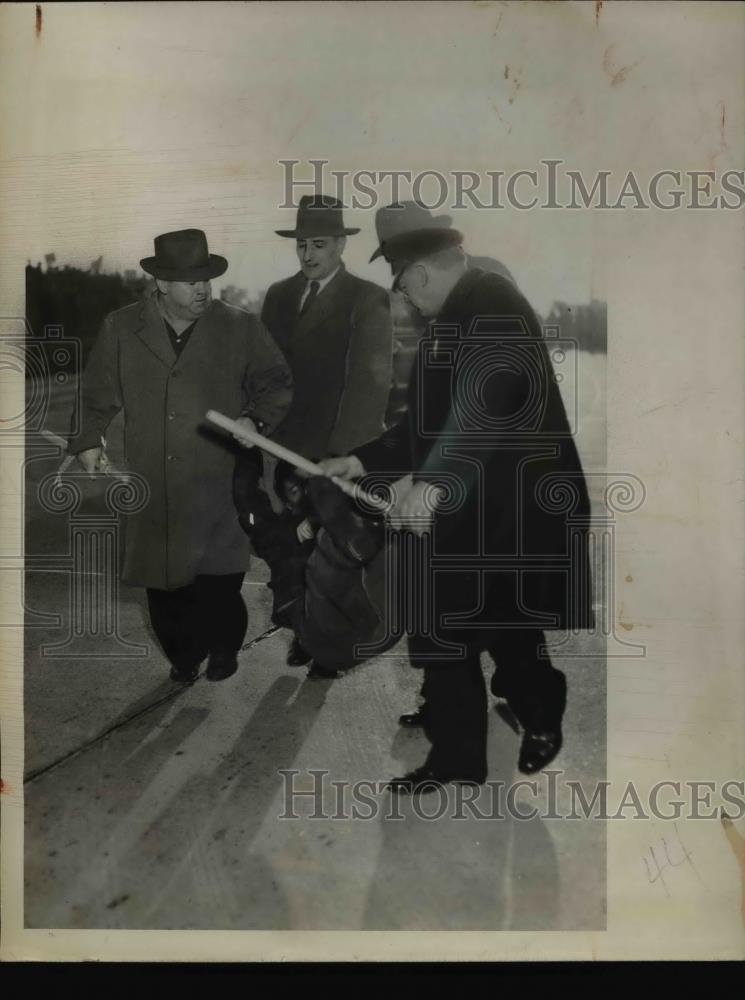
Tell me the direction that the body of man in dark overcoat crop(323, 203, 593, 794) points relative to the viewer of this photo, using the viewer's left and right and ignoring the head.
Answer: facing to the left of the viewer
